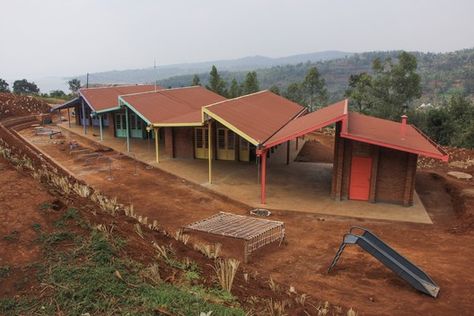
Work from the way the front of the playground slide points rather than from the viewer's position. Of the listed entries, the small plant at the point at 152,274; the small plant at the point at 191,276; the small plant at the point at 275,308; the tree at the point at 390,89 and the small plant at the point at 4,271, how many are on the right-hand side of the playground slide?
4

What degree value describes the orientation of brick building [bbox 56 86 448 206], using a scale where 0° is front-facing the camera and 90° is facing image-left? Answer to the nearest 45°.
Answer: approximately 45°

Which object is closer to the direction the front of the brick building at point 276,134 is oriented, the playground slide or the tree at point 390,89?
the playground slide

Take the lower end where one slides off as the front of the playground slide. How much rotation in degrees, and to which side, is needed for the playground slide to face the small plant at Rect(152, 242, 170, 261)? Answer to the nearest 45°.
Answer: approximately 90° to its right

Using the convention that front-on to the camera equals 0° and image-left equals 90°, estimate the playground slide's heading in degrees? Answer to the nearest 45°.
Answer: approximately 315°

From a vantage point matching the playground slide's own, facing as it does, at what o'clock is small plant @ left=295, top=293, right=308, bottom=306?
The small plant is roughly at 3 o'clock from the playground slide.

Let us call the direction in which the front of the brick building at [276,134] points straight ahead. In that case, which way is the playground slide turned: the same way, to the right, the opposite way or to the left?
to the left

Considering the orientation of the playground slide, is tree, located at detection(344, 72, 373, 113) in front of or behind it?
behind

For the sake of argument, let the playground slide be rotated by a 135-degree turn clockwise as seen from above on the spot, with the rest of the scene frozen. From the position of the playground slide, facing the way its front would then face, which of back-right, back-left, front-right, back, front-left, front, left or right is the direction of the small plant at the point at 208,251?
front

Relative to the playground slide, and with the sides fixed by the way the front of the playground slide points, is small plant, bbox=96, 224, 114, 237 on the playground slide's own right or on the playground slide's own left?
on the playground slide's own right

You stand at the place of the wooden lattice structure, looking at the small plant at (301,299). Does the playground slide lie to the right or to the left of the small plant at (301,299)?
left

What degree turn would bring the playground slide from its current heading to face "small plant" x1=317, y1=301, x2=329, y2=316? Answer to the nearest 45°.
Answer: approximately 90° to its right
